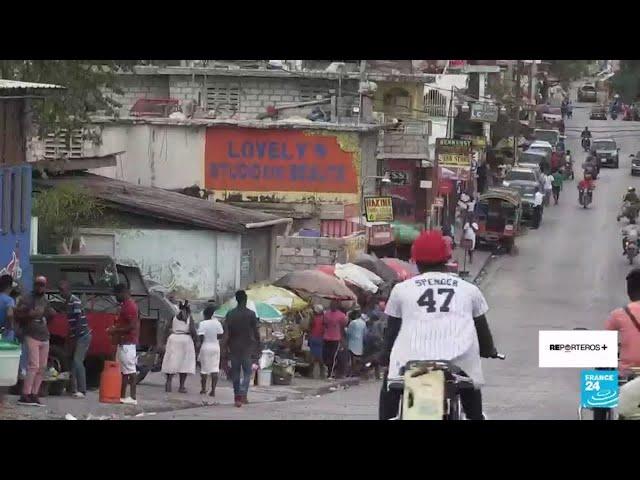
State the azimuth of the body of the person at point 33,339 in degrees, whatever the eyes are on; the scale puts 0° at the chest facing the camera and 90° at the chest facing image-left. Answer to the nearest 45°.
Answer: approximately 0°

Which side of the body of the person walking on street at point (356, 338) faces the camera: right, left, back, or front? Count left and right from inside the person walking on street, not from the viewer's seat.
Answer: back

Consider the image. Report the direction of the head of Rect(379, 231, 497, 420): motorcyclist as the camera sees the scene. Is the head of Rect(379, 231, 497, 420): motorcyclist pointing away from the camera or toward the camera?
away from the camera

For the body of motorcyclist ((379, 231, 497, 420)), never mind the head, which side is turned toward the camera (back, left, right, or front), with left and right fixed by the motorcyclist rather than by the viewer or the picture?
back

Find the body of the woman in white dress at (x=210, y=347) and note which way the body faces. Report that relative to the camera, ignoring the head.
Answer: away from the camera

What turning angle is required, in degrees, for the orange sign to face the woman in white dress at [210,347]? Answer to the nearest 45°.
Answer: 0° — it already faces them
